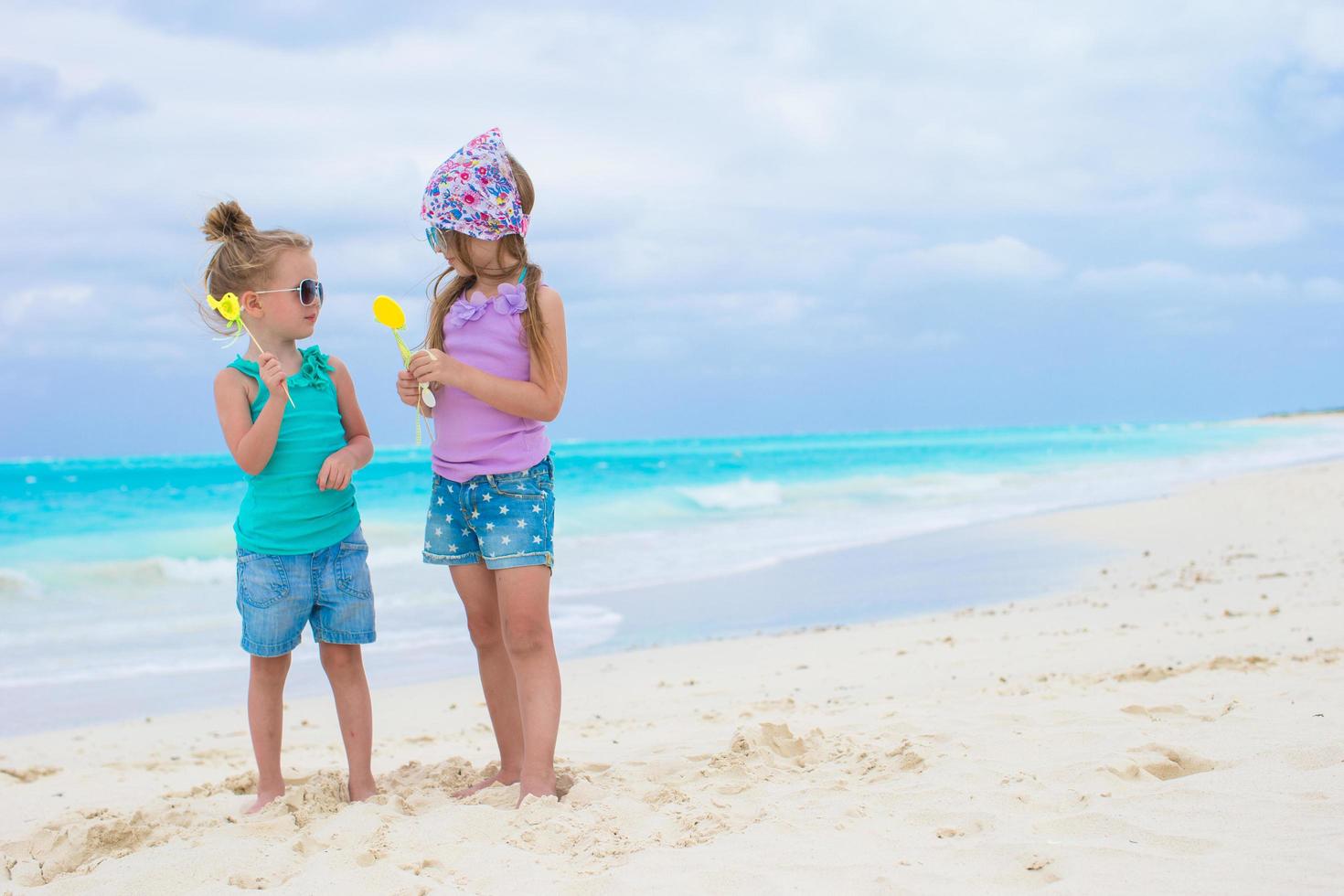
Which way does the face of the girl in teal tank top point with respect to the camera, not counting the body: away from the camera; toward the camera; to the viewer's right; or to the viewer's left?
to the viewer's right

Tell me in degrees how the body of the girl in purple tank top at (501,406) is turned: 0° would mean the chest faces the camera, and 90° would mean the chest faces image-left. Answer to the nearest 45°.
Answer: approximately 45°
